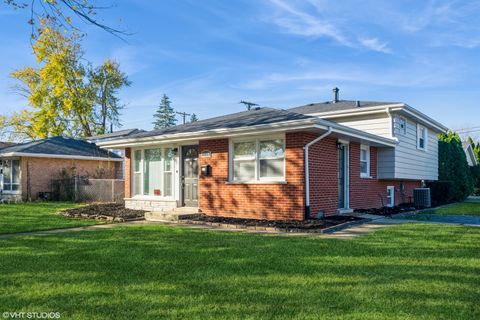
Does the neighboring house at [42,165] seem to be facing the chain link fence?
no

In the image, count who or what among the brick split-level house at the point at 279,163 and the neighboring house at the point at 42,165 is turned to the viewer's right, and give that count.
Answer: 0

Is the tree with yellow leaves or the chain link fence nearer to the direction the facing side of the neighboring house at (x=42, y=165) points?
the chain link fence

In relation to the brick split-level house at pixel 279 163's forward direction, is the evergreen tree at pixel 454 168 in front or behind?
behind

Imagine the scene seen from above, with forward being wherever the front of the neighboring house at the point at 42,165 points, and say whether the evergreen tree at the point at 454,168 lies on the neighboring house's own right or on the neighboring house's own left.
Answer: on the neighboring house's own left

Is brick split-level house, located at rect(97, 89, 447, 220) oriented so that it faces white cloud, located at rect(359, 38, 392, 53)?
no

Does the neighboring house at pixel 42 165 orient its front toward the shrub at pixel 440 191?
no

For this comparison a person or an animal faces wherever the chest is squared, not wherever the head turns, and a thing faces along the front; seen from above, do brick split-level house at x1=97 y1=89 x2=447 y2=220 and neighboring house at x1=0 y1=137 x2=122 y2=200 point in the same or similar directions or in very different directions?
same or similar directions

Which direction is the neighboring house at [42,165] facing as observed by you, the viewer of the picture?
facing the viewer and to the left of the viewer

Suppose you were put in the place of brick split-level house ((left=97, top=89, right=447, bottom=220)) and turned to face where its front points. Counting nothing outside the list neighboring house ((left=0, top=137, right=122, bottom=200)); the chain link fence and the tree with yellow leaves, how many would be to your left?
0

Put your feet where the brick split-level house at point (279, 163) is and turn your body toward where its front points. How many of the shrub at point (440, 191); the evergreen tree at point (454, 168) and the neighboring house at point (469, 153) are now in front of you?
0

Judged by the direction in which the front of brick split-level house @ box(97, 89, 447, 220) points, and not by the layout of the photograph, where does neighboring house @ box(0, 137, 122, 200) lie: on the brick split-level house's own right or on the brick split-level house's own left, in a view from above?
on the brick split-level house's own right
